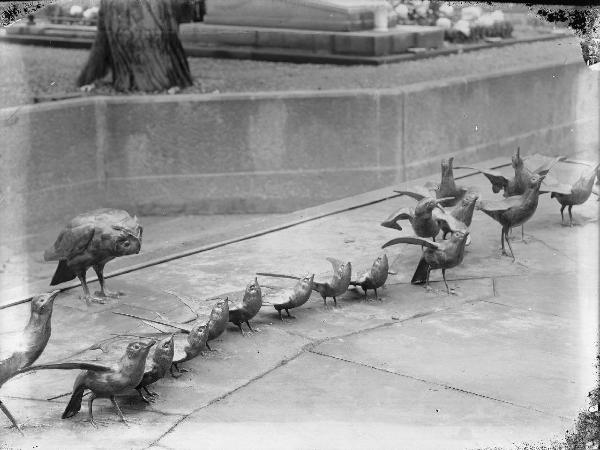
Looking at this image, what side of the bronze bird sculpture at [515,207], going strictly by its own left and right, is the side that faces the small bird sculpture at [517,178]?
left

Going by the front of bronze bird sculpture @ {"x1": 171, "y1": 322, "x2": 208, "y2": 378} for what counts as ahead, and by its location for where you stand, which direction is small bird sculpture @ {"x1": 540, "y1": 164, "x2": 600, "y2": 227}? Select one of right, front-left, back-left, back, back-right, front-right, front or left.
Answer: front-left

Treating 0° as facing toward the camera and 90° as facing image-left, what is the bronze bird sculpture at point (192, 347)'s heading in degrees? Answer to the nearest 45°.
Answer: approximately 270°

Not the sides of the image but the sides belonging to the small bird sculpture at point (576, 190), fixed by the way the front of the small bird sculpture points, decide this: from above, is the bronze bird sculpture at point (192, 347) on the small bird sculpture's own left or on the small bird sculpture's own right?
on the small bird sculpture's own right

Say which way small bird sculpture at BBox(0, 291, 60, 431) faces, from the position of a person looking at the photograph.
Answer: facing to the right of the viewer

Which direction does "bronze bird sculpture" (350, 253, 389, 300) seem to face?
to the viewer's right

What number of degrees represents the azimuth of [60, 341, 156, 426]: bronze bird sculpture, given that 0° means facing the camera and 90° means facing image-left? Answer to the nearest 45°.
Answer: approximately 270°

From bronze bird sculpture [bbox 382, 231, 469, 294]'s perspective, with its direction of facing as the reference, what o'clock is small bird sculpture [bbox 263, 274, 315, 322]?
The small bird sculpture is roughly at 5 o'clock from the bronze bird sculpture.

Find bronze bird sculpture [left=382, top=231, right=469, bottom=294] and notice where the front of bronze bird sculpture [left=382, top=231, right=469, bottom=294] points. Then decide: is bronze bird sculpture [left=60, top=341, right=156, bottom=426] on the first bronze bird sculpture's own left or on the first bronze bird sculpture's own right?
on the first bronze bird sculpture's own right

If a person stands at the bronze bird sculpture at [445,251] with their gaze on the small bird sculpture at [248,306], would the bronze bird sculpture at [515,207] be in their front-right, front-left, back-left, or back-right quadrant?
back-right

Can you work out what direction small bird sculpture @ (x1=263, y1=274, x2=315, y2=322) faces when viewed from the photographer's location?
facing to the right of the viewer
